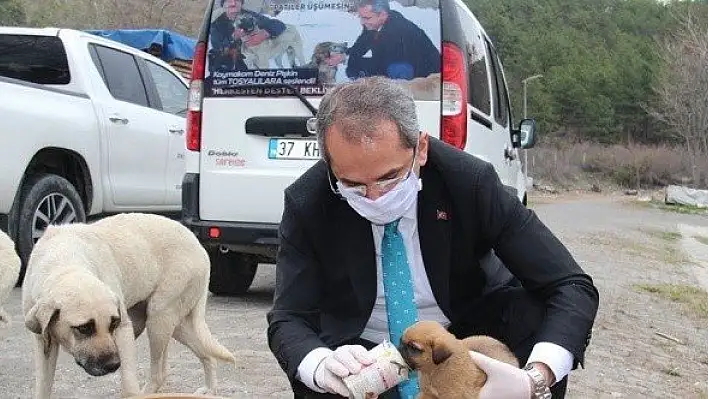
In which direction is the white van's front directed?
away from the camera

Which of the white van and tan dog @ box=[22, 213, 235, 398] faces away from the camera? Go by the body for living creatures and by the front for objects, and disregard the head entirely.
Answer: the white van

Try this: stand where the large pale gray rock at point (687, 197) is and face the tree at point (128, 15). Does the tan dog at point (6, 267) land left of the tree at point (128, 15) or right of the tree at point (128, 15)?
left

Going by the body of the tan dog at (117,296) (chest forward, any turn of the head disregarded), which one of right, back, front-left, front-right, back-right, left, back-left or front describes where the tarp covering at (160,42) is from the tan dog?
back-right

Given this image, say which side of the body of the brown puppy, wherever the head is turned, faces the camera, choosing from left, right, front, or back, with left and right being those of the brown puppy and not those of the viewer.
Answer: left

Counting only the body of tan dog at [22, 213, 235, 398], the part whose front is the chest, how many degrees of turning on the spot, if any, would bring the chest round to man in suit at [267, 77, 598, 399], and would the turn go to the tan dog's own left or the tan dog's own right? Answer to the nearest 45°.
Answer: approximately 90° to the tan dog's own left

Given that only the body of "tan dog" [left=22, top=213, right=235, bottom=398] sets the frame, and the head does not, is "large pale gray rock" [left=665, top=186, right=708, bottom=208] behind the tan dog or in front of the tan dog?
behind

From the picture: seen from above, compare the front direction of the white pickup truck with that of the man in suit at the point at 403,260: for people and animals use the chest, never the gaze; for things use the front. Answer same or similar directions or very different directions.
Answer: very different directions

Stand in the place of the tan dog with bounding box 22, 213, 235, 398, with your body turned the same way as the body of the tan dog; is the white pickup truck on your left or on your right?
on your right

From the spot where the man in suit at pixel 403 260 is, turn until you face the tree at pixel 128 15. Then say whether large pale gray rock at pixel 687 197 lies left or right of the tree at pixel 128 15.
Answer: right

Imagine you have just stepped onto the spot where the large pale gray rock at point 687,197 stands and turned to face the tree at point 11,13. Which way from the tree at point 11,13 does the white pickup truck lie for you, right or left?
left

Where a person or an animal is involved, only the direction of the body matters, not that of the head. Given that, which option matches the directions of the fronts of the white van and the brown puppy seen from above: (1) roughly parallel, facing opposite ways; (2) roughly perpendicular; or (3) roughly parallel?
roughly perpendicular
